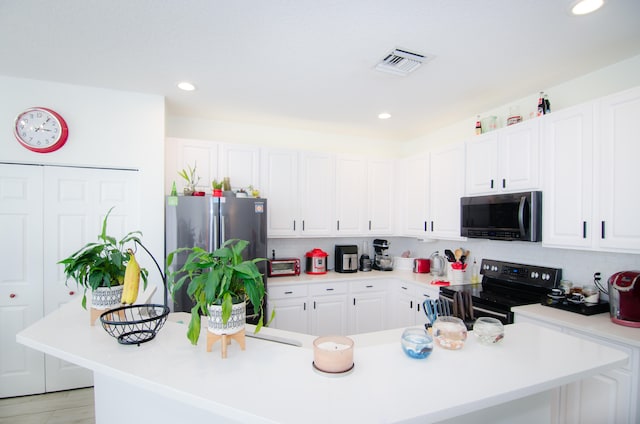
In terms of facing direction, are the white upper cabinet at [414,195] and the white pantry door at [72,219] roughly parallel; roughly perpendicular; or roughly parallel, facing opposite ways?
roughly perpendicular

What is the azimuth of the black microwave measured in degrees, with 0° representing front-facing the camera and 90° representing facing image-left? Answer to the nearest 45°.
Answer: approximately 45°

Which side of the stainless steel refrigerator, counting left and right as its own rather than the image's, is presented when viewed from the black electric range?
left

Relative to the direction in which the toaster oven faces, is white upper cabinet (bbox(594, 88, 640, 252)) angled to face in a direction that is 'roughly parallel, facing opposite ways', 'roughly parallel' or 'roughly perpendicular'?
roughly perpendicular

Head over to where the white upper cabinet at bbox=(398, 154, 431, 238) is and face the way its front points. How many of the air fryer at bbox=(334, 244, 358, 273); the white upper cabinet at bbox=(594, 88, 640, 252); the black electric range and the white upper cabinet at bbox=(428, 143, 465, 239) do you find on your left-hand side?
3

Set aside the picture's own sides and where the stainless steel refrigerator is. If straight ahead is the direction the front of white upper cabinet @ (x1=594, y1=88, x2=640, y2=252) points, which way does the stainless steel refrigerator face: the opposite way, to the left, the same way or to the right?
to the left

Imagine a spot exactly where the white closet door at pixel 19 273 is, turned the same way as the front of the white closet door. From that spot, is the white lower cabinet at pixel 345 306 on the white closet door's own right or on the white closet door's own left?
on the white closet door's own left
